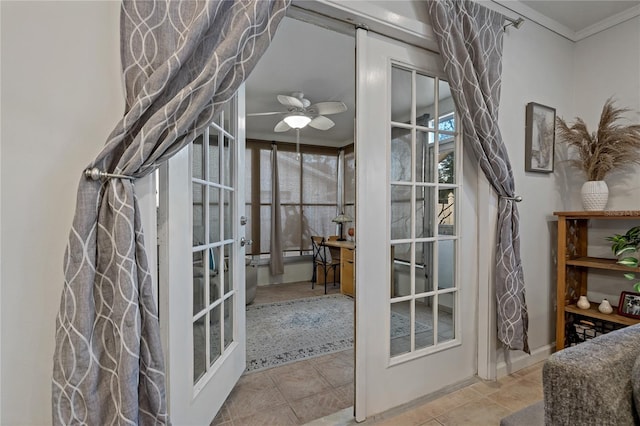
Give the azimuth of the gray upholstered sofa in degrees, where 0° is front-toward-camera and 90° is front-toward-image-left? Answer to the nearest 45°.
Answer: approximately 45°

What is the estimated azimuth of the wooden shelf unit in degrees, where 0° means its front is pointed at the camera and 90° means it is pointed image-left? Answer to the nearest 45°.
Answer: approximately 45°

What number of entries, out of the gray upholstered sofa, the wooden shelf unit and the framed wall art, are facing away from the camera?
0

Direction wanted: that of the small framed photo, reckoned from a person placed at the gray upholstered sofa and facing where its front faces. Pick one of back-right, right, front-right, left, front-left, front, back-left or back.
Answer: back-right

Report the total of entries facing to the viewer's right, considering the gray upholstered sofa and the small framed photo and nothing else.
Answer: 0

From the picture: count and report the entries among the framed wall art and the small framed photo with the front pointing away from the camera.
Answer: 0

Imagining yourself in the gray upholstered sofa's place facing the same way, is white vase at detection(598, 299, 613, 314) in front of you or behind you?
behind

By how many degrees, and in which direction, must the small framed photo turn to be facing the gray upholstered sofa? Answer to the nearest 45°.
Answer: approximately 45° to its left

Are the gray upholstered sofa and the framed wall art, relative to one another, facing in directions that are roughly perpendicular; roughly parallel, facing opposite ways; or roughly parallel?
roughly perpendicular
